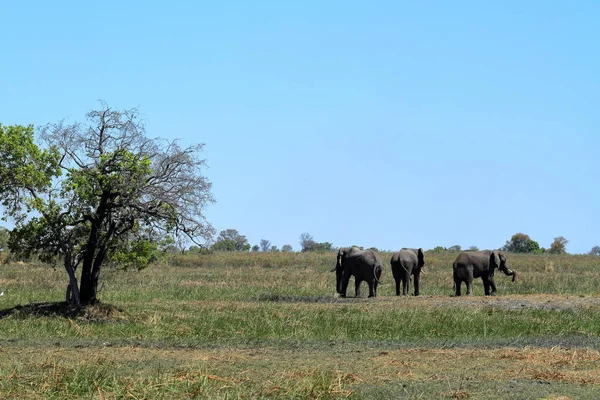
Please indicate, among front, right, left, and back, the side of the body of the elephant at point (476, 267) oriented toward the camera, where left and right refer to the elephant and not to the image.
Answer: right

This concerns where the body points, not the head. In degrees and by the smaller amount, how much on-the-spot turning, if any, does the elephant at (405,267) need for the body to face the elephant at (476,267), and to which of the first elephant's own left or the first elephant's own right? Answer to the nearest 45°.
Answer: approximately 45° to the first elephant's own right

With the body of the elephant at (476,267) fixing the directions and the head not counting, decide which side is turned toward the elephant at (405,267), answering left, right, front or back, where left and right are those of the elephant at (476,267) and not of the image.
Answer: back

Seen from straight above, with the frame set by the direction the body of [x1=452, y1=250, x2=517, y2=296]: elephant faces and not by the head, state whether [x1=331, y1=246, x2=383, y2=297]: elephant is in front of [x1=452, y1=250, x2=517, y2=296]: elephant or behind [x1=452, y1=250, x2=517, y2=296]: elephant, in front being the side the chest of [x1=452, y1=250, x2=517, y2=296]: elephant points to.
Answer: behind

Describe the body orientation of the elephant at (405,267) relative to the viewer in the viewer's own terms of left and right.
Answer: facing away from the viewer and to the right of the viewer

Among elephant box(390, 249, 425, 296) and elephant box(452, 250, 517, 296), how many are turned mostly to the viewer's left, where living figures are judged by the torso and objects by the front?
0

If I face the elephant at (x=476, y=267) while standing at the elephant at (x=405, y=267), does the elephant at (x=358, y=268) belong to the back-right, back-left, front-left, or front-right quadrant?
back-right

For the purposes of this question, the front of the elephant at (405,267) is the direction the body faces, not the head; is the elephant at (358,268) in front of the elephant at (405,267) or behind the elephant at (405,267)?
behind
